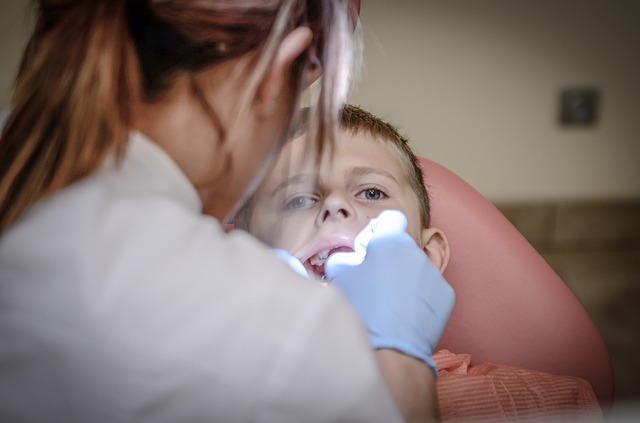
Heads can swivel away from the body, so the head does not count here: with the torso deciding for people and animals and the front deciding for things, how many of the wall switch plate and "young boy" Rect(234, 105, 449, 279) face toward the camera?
2

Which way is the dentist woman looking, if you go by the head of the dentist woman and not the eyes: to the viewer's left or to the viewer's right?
to the viewer's right

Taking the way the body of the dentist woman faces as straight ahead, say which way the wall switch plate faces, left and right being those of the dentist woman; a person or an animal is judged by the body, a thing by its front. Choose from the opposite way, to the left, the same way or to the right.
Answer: the opposite way

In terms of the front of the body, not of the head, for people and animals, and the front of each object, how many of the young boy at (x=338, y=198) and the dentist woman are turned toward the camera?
1

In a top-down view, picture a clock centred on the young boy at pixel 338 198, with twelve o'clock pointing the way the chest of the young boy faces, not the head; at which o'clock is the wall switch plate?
The wall switch plate is roughly at 7 o'clock from the young boy.

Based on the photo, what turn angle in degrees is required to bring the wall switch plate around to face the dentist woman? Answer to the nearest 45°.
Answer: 0° — it already faces them

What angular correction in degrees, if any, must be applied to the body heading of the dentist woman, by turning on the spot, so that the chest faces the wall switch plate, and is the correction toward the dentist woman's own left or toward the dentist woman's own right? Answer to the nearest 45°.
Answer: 0° — they already face it

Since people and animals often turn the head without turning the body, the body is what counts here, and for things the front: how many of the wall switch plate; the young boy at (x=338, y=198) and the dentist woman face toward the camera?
2
